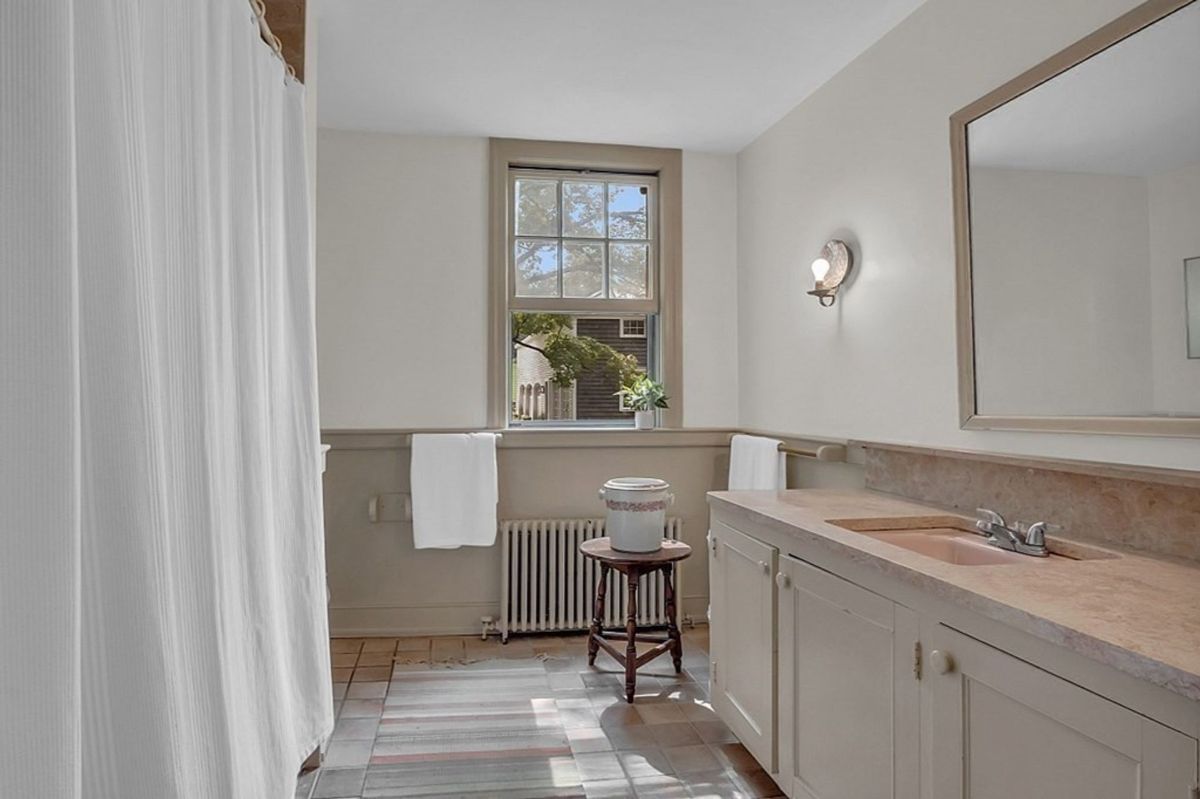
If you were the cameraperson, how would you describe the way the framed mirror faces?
facing the viewer and to the left of the viewer

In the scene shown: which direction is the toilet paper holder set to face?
toward the camera

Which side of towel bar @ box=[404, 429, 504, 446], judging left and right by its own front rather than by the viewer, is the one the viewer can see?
front

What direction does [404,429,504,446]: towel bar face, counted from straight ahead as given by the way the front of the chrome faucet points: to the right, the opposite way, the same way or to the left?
to the left

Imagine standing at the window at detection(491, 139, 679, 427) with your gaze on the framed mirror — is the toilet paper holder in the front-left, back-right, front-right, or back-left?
back-right

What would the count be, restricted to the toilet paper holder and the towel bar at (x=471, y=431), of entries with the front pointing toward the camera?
2

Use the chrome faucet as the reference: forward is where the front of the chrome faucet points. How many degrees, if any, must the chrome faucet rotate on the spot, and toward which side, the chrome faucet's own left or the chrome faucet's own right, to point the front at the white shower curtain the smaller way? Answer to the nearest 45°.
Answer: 0° — it already faces it

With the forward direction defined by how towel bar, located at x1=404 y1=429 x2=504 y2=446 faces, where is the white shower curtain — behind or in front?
in front

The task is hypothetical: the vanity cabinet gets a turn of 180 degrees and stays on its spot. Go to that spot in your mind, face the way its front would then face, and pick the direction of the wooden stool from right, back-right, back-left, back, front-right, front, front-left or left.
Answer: left
